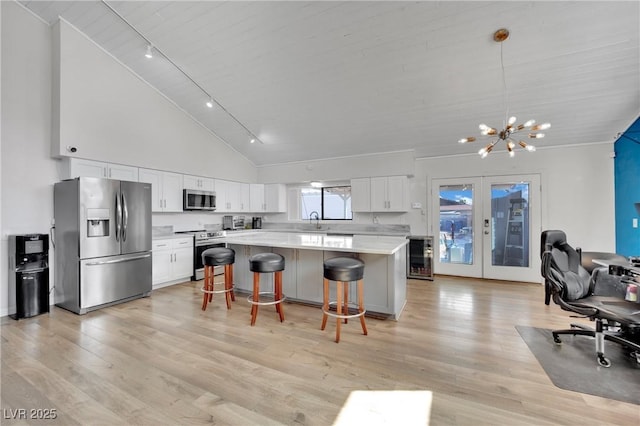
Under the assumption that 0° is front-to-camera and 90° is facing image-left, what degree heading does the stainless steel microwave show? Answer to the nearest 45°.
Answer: approximately 315°

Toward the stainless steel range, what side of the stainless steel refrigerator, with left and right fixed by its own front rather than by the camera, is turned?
left

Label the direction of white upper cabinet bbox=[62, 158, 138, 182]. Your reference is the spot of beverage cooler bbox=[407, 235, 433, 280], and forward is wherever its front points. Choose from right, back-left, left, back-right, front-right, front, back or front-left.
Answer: front-right

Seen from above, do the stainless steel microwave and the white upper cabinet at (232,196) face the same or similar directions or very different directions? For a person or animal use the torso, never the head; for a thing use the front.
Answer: same or similar directions

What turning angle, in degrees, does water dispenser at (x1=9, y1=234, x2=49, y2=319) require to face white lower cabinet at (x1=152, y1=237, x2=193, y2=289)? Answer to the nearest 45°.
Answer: approximately 45° to its left

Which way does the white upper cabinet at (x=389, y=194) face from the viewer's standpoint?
toward the camera

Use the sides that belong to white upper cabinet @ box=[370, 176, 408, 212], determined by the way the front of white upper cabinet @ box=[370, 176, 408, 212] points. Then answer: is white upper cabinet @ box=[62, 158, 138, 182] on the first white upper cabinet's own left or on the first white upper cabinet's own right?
on the first white upper cabinet's own right

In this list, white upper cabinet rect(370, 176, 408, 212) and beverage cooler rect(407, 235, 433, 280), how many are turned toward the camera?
2

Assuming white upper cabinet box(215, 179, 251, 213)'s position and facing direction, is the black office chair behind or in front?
in front

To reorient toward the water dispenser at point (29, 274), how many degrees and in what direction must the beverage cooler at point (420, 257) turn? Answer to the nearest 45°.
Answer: approximately 45° to its right

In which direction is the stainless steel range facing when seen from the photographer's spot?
facing the viewer and to the right of the viewer

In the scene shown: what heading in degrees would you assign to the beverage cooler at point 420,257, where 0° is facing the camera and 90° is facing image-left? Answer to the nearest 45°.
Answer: approximately 0°
